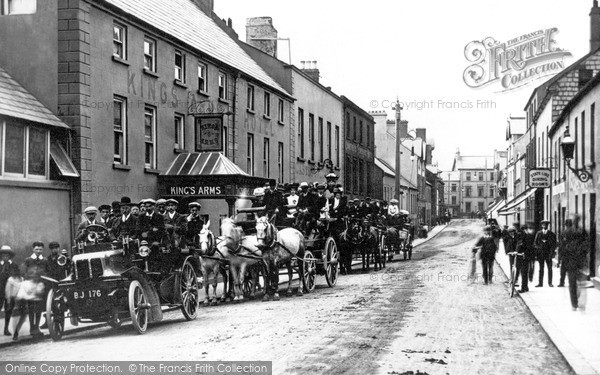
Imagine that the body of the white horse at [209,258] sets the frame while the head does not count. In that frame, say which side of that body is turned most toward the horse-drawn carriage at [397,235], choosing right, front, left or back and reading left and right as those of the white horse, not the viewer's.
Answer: back

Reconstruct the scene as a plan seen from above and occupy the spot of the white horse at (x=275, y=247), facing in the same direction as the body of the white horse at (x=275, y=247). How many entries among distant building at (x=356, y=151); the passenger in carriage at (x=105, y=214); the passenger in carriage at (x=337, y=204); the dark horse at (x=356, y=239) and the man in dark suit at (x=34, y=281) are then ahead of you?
2

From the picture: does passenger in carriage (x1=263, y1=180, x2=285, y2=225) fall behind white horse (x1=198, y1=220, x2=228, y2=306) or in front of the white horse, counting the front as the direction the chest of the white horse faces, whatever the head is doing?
behind

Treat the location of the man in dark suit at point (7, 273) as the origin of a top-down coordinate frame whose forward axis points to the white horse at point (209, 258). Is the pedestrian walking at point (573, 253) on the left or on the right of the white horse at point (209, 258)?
right

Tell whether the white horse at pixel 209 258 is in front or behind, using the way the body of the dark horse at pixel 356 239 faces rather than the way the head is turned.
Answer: in front

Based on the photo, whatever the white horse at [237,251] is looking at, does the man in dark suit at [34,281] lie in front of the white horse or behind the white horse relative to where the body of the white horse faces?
in front

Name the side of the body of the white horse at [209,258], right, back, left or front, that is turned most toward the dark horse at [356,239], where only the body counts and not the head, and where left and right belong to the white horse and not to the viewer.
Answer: back

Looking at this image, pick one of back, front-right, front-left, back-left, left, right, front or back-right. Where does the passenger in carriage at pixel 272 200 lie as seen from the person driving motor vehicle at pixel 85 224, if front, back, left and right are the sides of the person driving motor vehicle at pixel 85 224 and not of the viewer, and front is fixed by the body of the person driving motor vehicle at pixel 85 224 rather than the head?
back-left

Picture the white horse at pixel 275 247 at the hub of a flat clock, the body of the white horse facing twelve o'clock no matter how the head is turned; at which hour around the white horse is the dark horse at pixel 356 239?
The dark horse is roughly at 5 o'clock from the white horse.
